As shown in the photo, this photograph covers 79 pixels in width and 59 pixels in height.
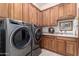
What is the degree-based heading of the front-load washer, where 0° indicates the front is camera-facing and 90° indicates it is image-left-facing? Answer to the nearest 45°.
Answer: approximately 315°

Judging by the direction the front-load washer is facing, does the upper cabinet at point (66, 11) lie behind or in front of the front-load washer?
in front
